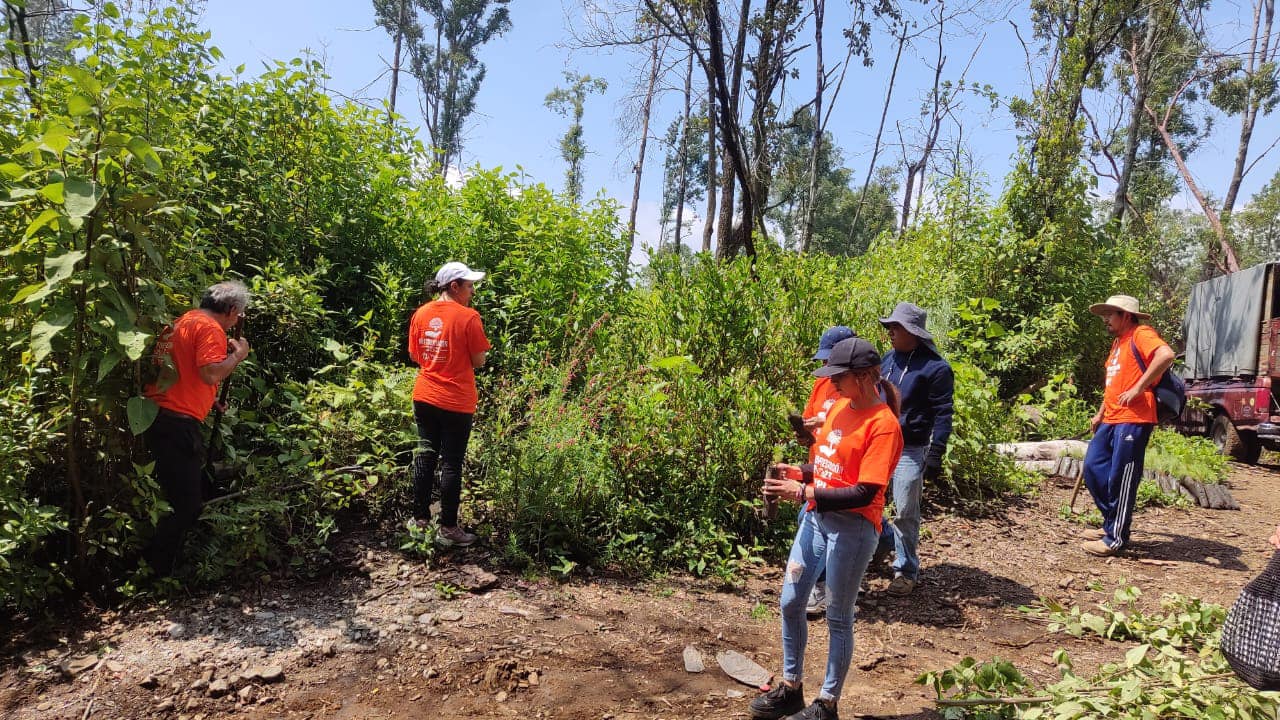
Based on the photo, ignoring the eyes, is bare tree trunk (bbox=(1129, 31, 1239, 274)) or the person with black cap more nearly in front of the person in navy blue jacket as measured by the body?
the person with black cap

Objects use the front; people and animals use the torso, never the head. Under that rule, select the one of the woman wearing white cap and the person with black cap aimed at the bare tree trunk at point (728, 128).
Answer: the woman wearing white cap

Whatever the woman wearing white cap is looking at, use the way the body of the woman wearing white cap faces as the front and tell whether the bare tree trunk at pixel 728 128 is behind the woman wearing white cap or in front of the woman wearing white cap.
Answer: in front

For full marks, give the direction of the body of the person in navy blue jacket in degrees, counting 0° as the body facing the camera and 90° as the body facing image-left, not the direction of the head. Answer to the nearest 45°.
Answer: approximately 45°

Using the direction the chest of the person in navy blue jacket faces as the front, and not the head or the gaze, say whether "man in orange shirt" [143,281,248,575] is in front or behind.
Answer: in front

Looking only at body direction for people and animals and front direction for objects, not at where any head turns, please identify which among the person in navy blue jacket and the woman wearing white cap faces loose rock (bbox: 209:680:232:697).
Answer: the person in navy blue jacket

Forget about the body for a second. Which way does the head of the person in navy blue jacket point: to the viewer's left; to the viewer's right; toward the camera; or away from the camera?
to the viewer's left

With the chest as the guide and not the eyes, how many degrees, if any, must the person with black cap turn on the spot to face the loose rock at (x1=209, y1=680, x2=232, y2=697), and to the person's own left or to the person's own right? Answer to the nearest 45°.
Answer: approximately 45° to the person's own right

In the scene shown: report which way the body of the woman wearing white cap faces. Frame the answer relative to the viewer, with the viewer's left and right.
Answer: facing away from the viewer and to the right of the viewer

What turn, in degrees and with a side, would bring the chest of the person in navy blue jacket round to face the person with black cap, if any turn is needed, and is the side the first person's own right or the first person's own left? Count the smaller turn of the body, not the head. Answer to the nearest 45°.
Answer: approximately 45° to the first person's own left

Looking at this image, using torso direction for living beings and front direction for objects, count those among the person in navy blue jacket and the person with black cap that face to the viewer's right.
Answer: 0

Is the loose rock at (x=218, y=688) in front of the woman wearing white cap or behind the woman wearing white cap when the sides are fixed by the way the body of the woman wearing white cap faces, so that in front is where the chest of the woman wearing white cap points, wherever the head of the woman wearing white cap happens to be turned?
behind

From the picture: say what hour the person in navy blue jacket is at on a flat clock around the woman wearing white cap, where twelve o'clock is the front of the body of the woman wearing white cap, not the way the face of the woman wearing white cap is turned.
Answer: The person in navy blue jacket is roughly at 2 o'clock from the woman wearing white cap.

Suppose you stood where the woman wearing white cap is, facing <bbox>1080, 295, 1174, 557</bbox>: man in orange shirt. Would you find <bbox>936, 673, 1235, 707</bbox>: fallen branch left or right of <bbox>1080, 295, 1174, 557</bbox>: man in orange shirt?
right
